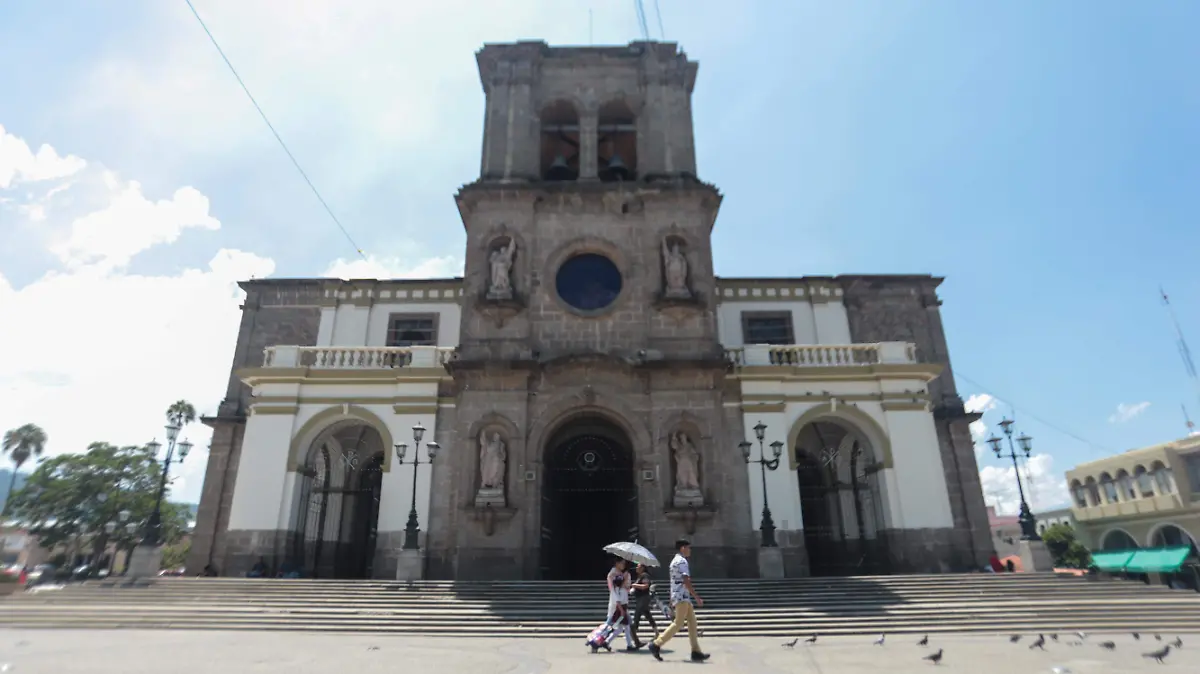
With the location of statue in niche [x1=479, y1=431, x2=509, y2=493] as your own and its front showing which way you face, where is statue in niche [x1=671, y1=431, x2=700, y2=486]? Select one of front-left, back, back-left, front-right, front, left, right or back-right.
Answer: left

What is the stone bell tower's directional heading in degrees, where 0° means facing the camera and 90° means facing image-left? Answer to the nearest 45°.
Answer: approximately 0°

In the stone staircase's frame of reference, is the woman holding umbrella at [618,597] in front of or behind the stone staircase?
in front

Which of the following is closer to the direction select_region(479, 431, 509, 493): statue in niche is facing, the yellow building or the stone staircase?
the stone staircase

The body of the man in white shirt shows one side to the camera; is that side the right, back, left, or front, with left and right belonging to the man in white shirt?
right

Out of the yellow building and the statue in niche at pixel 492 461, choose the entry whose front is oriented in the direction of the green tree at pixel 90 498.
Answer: the yellow building

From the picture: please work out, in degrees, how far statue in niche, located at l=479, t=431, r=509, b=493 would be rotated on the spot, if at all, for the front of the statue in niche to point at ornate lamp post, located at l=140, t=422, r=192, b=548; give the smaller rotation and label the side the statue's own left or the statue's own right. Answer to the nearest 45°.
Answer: approximately 90° to the statue's own right

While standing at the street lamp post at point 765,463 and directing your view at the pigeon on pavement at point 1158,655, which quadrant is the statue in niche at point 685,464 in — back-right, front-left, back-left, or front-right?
back-right

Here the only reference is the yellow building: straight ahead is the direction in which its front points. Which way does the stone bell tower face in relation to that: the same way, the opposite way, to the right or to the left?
to the left

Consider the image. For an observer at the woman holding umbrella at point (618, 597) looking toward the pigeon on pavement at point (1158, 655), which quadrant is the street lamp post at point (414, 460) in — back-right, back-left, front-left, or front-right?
back-left

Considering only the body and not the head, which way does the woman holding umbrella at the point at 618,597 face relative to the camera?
to the viewer's right

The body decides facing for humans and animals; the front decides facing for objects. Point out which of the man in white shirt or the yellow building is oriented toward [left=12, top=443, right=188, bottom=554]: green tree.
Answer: the yellow building

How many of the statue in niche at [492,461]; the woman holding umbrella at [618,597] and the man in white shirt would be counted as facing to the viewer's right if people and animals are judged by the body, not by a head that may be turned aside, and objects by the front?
2
